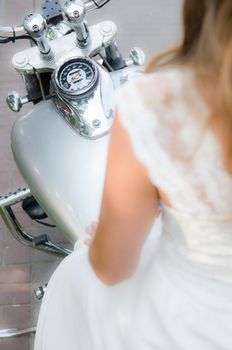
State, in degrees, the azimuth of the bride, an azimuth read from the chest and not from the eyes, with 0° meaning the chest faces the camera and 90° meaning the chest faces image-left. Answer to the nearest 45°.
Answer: approximately 180°
